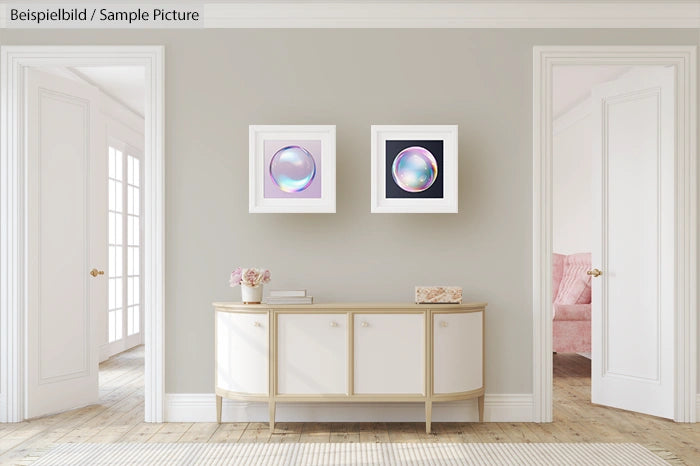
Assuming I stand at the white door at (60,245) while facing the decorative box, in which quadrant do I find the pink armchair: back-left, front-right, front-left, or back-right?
front-left

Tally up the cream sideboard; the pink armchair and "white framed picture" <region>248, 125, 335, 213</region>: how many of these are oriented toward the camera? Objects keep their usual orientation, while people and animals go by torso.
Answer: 3

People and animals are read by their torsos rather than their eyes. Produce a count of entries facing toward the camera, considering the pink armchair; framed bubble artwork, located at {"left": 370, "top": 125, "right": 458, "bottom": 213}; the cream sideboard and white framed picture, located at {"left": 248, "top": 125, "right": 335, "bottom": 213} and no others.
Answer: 4

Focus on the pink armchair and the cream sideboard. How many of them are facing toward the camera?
2

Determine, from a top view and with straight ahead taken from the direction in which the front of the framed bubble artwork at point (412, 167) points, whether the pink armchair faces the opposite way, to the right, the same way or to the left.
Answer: the same way

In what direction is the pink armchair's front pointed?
toward the camera

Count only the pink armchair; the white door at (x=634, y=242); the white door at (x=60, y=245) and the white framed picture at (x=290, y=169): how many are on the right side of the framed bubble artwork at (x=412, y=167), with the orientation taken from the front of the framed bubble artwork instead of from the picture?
2

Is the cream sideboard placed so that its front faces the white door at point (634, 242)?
no

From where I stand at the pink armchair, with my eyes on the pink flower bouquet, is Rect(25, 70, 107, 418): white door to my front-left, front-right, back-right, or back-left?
front-right

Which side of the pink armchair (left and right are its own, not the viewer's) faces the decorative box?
front

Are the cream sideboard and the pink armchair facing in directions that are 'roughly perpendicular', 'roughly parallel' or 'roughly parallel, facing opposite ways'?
roughly parallel

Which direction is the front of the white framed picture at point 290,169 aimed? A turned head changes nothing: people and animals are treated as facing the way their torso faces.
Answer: toward the camera

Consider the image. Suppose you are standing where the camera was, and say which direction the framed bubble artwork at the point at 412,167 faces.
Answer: facing the viewer

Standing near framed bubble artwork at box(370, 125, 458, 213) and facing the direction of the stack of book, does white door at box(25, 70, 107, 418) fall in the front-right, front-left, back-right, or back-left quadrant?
front-right

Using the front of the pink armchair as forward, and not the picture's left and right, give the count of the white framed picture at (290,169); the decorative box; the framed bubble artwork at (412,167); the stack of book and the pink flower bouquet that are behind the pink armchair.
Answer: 0

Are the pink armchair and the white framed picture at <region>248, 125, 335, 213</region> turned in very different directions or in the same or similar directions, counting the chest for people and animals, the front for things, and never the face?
same or similar directions

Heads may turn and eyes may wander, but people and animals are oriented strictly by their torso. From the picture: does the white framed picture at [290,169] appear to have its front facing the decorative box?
no

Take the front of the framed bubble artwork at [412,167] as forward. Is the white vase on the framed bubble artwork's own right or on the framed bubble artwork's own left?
on the framed bubble artwork's own right
